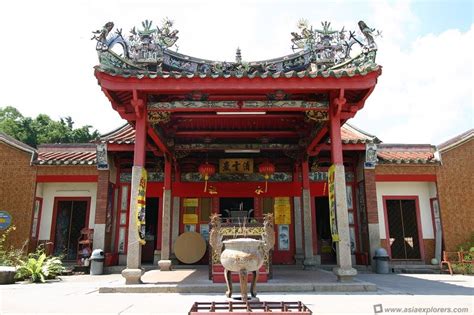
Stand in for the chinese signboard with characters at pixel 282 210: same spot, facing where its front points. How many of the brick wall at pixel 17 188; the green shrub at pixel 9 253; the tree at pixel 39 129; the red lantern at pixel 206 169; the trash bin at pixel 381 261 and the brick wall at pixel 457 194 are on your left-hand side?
2

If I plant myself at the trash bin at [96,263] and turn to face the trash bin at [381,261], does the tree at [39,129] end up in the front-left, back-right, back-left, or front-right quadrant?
back-left

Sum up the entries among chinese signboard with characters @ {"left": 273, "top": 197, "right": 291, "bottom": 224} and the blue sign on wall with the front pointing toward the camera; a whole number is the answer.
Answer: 2

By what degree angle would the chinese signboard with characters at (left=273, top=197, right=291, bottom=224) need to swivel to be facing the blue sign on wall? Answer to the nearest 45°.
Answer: approximately 90° to its right

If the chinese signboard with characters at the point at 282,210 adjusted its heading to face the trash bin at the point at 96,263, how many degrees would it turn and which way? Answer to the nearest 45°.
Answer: approximately 90° to its right

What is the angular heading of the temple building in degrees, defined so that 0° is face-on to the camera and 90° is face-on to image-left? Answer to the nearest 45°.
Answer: approximately 0°

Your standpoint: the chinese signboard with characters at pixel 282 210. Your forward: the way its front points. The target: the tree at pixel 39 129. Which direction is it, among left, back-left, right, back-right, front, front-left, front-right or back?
back-right
